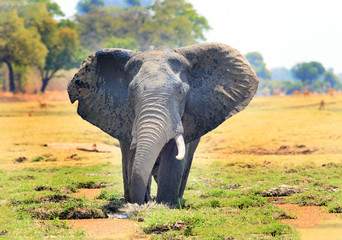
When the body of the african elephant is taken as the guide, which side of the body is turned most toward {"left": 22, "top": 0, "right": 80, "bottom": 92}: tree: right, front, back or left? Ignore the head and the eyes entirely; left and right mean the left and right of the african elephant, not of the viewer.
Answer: back

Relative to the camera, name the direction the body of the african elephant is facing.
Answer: toward the camera

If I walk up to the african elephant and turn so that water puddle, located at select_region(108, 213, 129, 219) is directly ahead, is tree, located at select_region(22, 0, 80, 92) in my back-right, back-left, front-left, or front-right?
back-right

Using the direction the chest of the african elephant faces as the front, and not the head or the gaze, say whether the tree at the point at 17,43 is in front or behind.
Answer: behind
